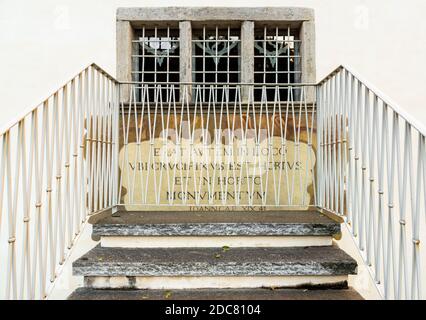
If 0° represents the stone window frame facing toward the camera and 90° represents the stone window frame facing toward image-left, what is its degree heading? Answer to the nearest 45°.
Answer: approximately 0°

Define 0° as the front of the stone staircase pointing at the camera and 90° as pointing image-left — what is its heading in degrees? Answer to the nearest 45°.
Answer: approximately 0°

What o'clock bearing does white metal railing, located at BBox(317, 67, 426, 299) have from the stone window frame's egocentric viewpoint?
The white metal railing is roughly at 11 o'clock from the stone window frame.

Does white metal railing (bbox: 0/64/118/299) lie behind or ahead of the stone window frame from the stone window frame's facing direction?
ahead

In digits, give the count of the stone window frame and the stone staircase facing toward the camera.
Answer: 2
